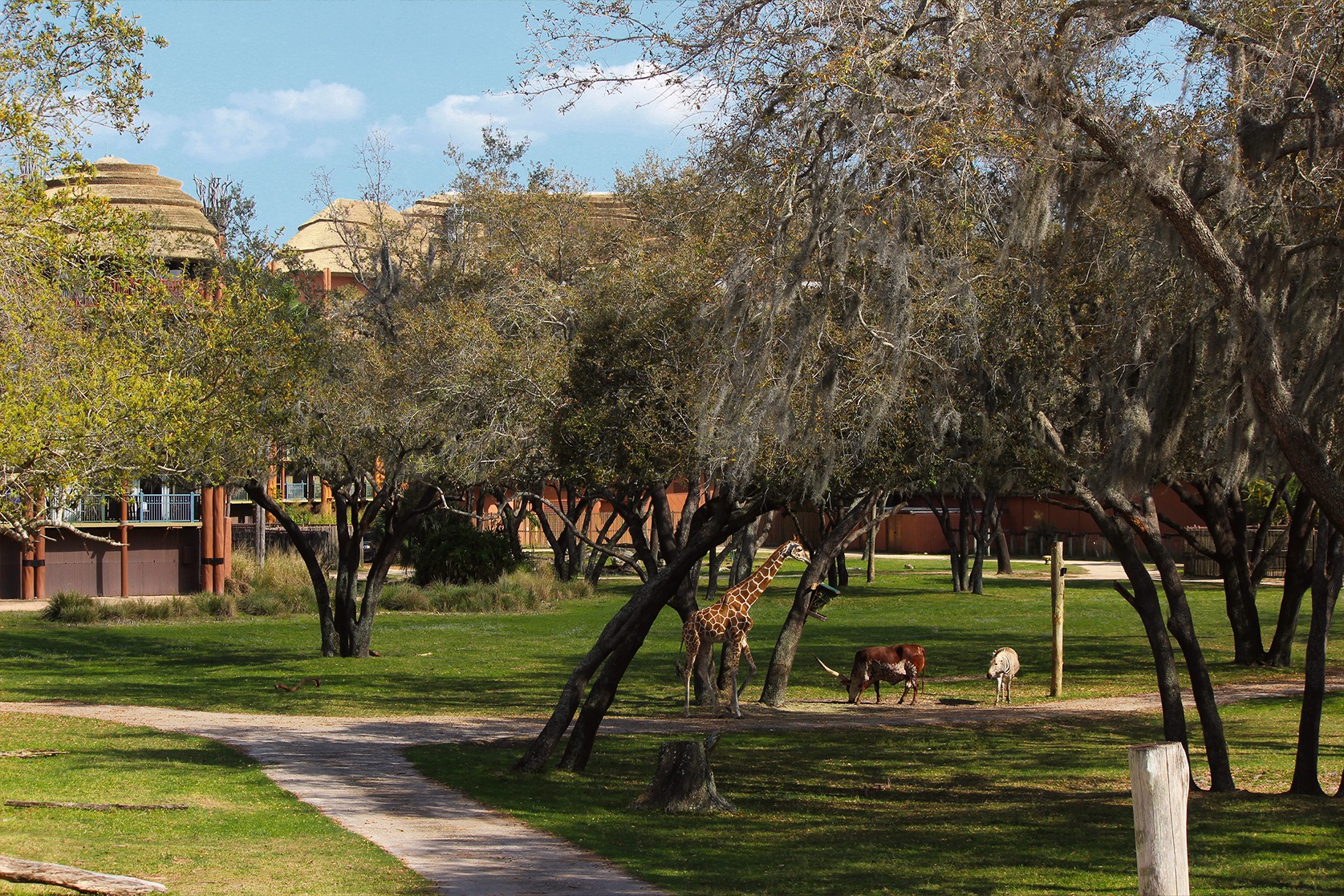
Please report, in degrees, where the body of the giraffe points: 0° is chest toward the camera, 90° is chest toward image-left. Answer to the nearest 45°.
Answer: approximately 270°

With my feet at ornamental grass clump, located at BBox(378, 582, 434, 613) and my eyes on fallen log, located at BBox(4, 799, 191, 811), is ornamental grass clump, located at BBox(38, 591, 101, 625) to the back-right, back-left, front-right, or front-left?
front-right

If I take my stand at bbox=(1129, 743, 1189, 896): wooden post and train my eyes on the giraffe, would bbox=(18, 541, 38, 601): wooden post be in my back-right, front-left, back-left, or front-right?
front-left

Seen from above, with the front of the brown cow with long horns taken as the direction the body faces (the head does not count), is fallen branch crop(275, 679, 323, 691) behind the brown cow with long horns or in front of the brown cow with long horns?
in front

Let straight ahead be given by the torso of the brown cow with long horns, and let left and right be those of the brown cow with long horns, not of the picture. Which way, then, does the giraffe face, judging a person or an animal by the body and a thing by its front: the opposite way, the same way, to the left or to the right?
the opposite way

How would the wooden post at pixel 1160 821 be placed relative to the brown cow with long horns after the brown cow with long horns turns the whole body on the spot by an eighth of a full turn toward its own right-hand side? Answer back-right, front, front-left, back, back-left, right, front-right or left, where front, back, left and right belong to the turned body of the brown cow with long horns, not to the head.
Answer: back-left

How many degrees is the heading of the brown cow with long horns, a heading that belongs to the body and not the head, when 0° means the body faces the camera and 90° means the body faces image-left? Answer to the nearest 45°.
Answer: approximately 90°

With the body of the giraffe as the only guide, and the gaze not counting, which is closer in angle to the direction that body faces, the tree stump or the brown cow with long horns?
the brown cow with long horns

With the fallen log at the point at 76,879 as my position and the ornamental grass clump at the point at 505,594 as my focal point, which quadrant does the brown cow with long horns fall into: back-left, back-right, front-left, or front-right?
front-right

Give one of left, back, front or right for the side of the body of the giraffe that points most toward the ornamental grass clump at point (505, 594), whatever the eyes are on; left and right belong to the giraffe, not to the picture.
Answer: left

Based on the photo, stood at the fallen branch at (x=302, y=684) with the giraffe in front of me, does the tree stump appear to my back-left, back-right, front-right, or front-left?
front-right

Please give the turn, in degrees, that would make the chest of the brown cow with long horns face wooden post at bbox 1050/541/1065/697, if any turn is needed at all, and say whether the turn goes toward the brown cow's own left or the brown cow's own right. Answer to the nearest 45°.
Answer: approximately 135° to the brown cow's own right

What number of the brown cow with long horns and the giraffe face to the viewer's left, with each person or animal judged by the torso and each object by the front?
1
